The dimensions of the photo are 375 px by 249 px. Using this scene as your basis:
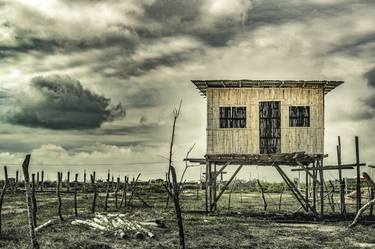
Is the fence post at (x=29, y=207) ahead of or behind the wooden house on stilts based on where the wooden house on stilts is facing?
ahead

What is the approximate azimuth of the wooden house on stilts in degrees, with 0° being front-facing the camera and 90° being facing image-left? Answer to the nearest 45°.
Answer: approximately 0°
